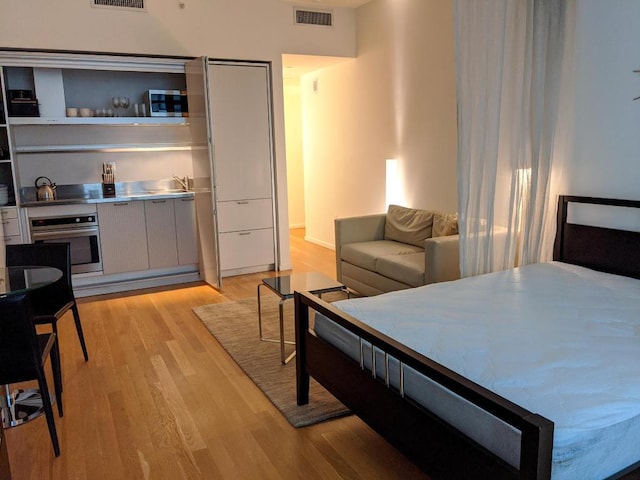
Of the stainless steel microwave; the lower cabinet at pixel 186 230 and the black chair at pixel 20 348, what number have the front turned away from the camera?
1

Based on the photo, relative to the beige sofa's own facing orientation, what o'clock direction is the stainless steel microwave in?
The stainless steel microwave is roughly at 2 o'clock from the beige sofa.

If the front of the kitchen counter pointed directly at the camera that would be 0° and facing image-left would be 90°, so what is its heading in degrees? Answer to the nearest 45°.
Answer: approximately 0°

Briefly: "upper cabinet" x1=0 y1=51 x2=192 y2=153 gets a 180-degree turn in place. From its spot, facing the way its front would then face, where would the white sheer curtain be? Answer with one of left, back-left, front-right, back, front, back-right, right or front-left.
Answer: back-right

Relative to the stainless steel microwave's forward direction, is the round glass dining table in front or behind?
in front

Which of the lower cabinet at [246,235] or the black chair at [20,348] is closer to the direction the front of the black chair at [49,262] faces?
the black chair

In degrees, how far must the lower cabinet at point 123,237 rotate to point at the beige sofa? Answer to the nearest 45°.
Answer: approximately 45° to its left

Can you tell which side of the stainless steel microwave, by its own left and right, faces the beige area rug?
front

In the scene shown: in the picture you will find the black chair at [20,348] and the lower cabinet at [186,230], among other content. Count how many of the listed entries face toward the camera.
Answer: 1

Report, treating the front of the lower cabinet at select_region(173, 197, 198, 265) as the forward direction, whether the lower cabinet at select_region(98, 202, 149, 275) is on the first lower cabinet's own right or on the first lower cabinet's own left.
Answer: on the first lower cabinet's own right

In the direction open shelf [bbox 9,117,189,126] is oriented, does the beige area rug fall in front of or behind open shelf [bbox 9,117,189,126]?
in front

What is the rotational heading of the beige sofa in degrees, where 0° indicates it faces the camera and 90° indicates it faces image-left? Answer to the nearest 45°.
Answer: approximately 45°
